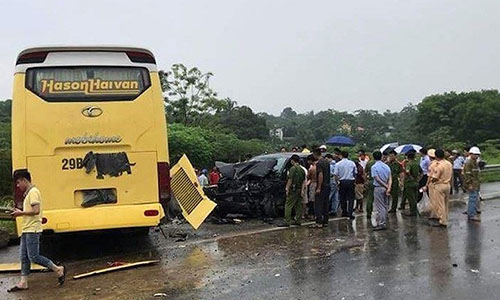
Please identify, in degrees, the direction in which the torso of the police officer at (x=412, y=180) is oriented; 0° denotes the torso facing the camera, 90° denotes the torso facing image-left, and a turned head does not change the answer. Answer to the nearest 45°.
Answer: approximately 90°

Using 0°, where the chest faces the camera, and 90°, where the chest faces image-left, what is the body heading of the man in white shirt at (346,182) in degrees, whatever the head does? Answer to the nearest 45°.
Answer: approximately 180°

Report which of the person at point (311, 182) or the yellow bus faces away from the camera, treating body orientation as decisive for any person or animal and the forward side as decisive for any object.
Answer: the yellow bus

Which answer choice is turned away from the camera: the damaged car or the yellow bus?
the yellow bus

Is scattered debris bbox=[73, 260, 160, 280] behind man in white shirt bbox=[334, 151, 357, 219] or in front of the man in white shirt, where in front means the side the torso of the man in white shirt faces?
behind
